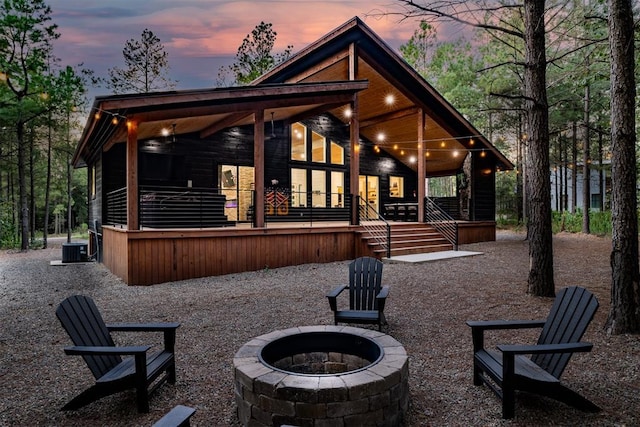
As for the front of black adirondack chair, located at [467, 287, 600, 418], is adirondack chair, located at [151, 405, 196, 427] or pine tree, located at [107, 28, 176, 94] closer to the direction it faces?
the adirondack chair

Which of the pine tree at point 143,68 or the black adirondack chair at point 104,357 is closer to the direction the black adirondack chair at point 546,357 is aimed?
the black adirondack chair

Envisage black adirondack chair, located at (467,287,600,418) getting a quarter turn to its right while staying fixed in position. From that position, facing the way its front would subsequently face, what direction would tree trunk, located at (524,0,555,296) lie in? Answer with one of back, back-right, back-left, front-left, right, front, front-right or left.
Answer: front-right

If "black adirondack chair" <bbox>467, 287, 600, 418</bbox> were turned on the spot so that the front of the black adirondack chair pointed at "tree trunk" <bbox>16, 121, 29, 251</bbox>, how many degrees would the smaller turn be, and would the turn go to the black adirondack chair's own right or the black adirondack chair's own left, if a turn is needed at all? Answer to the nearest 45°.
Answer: approximately 45° to the black adirondack chair's own right

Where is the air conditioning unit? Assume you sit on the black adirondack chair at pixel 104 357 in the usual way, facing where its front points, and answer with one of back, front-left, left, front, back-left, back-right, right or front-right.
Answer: back-left

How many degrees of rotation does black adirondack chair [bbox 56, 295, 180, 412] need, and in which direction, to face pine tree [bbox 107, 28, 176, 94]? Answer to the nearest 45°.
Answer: approximately 135° to its left

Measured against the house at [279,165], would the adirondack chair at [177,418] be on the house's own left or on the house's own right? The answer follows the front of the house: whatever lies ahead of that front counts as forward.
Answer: on the house's own right

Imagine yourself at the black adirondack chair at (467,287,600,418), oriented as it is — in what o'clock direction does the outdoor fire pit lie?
The outdoor fire pit is roughly at 12 o'clock from the black adirondack chair.

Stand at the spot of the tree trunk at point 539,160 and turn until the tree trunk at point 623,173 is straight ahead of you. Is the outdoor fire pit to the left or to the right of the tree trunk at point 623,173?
right

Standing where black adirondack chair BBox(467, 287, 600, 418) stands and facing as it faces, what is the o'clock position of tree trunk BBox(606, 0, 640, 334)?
The tree trunk is roughly at 5 o'clock from the black adirondack chair.

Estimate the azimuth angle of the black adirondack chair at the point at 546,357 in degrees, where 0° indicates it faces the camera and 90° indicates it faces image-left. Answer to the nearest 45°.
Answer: approximately 45°

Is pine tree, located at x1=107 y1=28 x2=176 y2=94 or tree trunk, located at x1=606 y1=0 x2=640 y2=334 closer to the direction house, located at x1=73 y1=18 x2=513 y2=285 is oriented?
the tree trunk

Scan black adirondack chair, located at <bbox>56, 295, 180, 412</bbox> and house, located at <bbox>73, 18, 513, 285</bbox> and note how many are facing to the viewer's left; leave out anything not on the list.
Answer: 0

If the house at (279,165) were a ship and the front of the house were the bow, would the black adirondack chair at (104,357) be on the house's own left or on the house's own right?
on the house's own right

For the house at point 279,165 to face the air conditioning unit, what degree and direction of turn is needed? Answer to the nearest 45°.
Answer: approximately 135° to its right

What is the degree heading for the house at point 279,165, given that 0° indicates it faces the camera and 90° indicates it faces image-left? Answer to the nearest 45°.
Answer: approximately 315°

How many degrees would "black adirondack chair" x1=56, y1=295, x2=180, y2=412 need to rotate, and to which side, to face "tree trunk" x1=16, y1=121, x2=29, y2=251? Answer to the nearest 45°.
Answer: approximately 135° to its left
